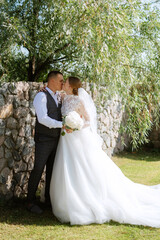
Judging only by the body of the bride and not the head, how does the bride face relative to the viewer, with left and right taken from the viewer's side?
facing to the left of the viewer

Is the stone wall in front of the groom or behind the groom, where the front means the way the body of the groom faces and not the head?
behind

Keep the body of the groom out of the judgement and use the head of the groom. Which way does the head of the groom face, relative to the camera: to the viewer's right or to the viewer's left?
to the viewer's right

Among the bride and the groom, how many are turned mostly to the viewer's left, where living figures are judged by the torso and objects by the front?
1

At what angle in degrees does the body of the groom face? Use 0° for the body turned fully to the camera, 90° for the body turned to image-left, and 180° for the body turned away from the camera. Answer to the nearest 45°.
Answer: approximately 315°
